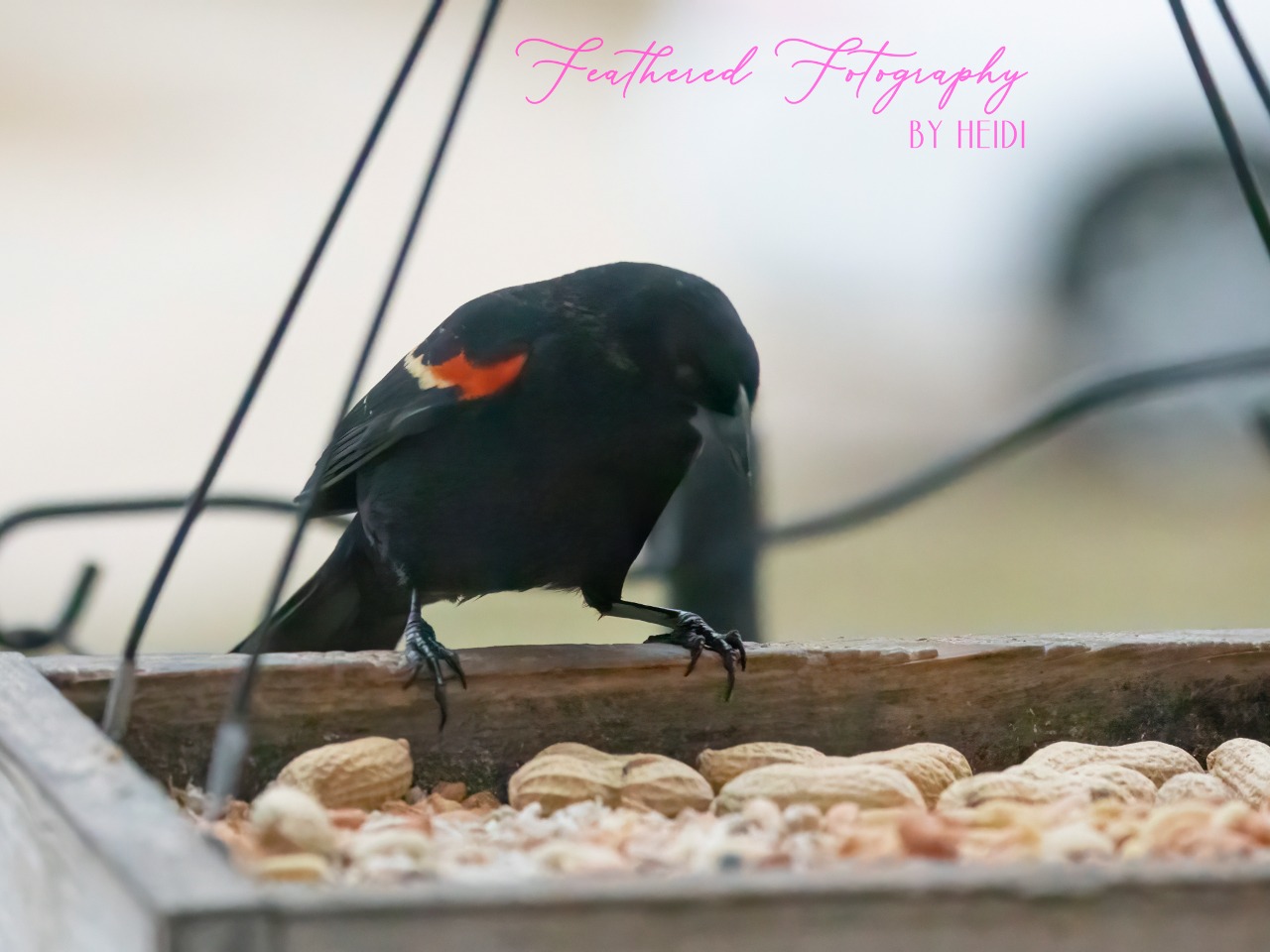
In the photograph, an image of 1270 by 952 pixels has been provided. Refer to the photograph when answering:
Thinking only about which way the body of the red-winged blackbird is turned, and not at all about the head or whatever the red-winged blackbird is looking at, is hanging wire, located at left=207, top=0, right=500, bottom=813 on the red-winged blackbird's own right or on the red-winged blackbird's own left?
on the red-winged blackbird's own right

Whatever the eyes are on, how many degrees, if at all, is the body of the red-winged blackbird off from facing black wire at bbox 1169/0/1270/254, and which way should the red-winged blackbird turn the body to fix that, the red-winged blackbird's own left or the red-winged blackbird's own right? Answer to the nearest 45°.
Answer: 0° — it already faces it

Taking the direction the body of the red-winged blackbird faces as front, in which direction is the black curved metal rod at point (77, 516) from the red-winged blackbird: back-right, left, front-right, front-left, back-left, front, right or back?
back

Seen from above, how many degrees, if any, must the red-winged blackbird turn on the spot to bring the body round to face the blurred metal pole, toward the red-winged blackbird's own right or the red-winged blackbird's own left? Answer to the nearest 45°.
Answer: approximately 90° to the red-winged blackbird's own left

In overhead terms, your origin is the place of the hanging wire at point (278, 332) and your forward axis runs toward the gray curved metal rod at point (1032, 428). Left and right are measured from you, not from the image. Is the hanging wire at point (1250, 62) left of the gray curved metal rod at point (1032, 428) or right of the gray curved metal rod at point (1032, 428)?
right

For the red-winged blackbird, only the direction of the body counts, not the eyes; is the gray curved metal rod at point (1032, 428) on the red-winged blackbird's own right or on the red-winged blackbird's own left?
on the red-winged blackbird's own left

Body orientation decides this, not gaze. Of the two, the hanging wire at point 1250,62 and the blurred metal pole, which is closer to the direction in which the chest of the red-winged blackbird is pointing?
the hanging wire

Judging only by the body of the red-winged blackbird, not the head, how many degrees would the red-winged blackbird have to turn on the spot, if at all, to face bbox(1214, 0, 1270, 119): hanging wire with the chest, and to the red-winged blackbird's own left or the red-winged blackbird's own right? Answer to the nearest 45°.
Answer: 0° — it already faces it

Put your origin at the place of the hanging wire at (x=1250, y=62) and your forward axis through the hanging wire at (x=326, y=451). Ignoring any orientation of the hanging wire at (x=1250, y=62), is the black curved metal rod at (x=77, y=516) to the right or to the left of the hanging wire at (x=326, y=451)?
right

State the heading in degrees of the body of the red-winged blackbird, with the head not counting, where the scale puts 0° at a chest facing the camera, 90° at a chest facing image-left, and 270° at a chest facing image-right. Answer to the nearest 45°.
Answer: approximately 315°
